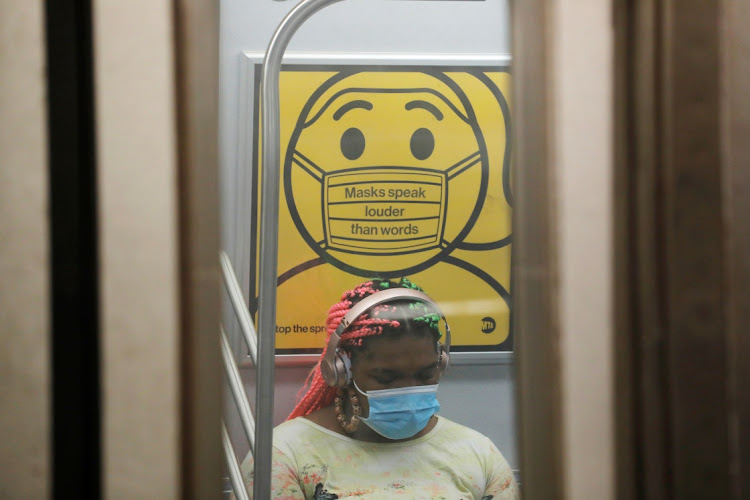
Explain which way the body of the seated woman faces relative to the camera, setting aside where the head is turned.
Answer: toward the camera
